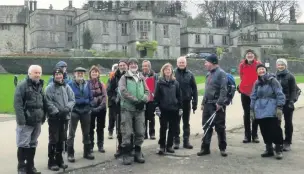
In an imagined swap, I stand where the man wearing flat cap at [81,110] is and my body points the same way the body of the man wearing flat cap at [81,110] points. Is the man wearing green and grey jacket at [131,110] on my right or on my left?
on my left

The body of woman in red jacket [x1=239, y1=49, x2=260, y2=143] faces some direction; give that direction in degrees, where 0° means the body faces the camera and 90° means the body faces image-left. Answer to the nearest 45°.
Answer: approximately 0°

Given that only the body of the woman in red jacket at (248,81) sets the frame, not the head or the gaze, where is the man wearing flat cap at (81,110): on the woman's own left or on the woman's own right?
on the woman's own right

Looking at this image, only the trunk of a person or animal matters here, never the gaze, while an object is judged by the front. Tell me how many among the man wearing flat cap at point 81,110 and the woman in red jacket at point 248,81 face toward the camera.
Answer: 2

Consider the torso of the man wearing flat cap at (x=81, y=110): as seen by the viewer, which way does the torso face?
toward the camera

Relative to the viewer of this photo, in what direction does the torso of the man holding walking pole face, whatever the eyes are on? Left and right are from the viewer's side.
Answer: facing the viewer and to the left of the viewer

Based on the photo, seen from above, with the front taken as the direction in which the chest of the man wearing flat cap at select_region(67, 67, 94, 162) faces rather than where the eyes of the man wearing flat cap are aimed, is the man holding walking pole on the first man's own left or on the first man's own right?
on the first man's own left

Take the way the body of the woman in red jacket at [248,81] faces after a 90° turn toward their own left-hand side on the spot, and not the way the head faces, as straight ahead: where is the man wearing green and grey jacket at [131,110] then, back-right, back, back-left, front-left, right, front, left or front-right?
back-right

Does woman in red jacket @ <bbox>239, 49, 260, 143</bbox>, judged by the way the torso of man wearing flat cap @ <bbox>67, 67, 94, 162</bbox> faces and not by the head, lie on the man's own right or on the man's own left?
on the man's own left
